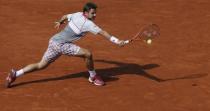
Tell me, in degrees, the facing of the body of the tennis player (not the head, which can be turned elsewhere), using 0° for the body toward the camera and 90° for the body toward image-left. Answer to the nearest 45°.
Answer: approximately 270°
